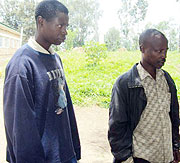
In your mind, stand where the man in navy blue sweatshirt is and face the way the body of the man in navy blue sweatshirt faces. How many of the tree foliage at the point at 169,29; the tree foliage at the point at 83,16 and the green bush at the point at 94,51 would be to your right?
0

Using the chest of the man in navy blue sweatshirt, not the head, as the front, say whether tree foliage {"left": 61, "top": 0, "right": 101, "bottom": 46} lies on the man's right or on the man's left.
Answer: on the man's left

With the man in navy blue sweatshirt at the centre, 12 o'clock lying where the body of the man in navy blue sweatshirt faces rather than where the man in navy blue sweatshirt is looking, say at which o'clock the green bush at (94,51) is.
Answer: The green bush is roughly at 8 o'clock from the man in navy blue sweatshirt.

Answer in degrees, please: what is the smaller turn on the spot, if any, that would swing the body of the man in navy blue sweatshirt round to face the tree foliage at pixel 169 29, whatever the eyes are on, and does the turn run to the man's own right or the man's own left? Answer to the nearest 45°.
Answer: approximately 90° to the man's own left

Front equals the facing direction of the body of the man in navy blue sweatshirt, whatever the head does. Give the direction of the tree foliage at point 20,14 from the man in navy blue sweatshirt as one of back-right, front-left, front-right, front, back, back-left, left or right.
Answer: back-left

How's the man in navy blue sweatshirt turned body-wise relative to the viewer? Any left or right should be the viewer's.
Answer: facing the viewer and to the right of the viewer
